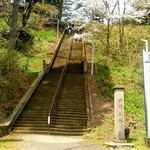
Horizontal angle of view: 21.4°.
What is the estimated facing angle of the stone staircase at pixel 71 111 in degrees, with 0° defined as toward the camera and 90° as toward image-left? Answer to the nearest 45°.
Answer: approximately 0°

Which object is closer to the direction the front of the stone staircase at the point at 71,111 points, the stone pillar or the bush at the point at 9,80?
the stone pillar

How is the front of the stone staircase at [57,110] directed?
toward the camera

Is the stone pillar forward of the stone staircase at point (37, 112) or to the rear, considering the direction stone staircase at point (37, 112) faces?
forward

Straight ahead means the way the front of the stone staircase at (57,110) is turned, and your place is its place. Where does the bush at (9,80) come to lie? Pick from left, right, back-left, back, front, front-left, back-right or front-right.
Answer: right

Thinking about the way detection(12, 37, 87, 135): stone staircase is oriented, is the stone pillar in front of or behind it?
in front
